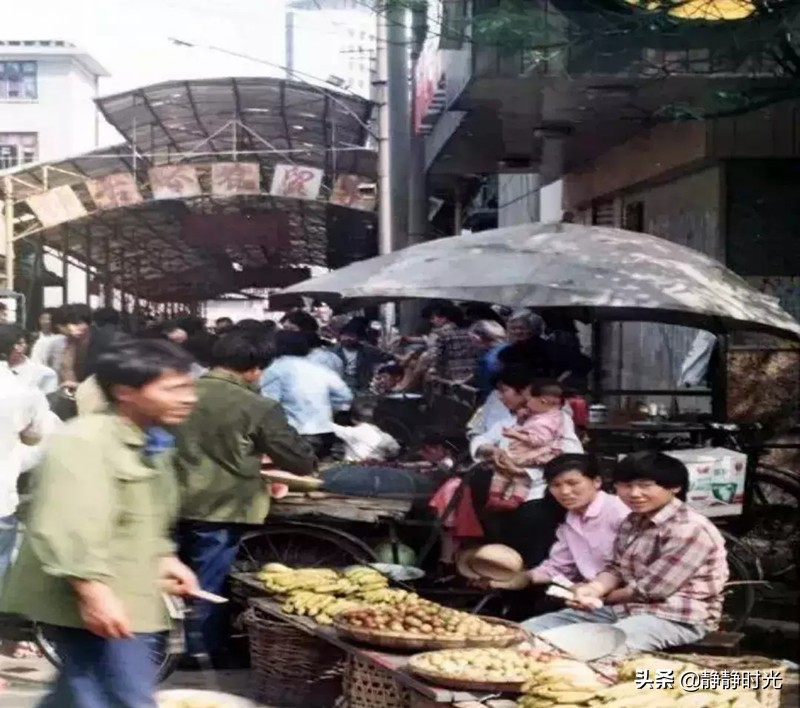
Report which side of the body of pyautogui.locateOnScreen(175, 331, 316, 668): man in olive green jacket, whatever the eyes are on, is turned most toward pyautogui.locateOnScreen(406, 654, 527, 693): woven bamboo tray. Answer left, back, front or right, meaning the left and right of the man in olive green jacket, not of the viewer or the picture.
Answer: right

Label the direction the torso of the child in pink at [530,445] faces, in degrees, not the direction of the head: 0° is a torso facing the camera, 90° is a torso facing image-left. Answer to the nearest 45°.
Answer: approximately 90°

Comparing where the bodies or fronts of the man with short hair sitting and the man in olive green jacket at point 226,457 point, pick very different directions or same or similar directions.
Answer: very different directions

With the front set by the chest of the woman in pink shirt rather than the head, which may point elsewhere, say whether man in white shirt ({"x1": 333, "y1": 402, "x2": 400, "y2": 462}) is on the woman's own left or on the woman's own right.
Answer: on the woman's own right

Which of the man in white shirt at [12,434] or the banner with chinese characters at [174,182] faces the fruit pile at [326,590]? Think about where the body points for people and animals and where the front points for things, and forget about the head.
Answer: the banner with chinese characters

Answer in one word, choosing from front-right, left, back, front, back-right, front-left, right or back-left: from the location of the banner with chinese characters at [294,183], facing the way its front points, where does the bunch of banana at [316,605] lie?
front

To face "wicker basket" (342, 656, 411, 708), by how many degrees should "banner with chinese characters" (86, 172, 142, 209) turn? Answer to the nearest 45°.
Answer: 0° — it already faces it

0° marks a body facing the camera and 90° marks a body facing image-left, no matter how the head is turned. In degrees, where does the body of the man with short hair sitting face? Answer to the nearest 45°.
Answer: approximately 45°

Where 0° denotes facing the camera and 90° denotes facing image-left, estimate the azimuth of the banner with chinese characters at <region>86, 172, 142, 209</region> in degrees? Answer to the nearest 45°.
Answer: approximately 0°

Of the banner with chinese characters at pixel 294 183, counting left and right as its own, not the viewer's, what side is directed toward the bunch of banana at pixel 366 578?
front

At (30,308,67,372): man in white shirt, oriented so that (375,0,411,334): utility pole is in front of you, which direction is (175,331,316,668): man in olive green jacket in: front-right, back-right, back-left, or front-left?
front-right

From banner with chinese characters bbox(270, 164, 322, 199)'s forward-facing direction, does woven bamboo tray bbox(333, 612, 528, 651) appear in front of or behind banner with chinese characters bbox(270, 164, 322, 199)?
in front

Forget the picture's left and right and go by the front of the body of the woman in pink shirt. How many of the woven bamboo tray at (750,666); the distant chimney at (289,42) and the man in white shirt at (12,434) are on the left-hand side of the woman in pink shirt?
1

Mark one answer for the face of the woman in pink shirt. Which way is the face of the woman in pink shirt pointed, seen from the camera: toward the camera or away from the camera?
toward the camera

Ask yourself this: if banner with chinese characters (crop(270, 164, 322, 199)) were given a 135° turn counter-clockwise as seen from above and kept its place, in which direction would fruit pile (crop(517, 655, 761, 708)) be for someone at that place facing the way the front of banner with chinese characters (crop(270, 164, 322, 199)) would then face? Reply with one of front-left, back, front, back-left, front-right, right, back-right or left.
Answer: back-right

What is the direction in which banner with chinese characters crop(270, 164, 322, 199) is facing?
toward the camera

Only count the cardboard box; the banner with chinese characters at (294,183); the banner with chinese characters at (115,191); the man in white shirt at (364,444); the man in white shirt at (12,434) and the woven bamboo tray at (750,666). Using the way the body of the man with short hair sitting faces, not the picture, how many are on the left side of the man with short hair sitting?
1
